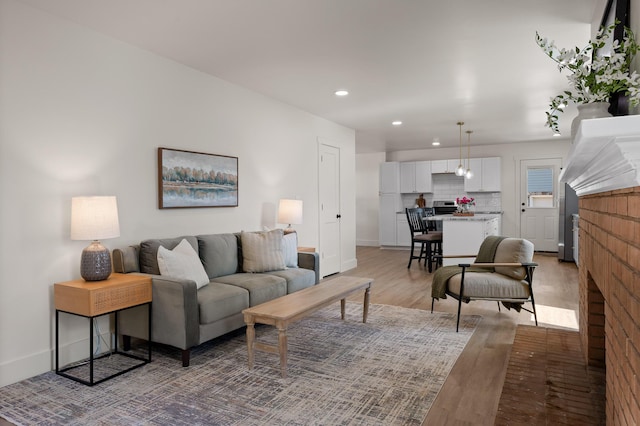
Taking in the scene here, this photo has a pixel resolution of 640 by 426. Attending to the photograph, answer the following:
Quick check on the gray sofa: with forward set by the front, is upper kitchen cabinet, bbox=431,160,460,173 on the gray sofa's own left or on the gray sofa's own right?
on the gray sofa's own left

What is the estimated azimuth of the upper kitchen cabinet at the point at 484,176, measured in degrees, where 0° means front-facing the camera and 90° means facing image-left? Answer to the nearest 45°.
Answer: approximately 0°

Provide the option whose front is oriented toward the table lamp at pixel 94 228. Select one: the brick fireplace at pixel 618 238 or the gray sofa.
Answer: the brick fireplace

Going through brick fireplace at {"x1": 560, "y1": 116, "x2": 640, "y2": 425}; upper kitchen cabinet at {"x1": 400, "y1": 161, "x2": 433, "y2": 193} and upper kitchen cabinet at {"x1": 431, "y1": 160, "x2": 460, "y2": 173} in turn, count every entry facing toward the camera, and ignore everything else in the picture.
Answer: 2

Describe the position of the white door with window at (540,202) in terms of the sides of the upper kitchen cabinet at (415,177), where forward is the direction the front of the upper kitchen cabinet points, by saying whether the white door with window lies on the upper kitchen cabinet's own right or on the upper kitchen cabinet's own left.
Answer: on the upper kitchen cabinet's own left

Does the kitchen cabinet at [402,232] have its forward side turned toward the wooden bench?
yes

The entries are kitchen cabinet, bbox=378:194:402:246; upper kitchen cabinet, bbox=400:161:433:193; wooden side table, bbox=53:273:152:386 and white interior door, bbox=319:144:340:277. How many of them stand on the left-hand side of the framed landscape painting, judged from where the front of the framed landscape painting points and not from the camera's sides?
3

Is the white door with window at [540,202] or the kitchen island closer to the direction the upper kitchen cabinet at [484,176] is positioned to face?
the kitchen island
